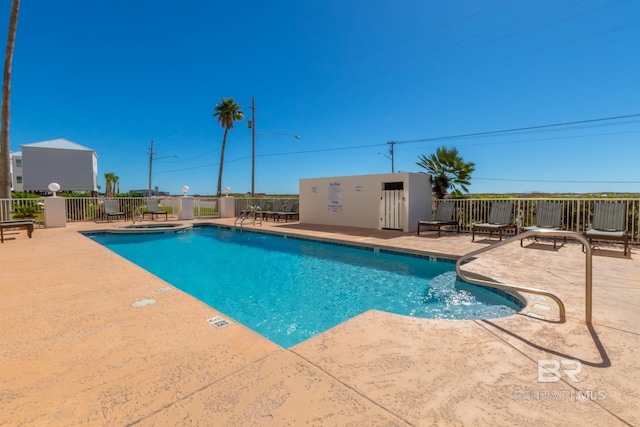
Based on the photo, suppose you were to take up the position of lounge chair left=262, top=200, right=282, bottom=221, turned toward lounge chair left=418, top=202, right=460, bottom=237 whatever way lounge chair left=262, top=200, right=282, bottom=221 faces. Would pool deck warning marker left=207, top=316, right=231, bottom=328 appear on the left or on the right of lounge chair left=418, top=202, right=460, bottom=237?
right

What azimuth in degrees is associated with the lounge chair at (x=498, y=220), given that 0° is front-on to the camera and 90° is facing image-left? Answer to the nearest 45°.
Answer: approximately 45°

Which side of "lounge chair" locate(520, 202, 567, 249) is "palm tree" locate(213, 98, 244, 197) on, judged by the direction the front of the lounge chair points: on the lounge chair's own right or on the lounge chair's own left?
on the lounge chair's own right

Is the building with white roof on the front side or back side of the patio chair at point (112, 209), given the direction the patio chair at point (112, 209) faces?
on the back side
